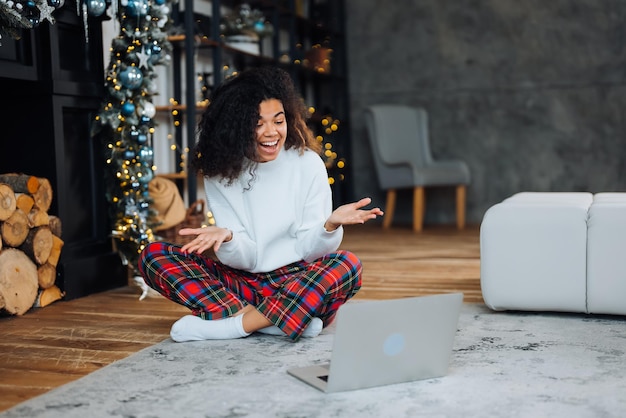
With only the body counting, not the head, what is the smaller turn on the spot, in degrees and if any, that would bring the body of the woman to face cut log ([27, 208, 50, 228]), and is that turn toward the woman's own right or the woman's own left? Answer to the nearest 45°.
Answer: approximately 135° to the woman's own right

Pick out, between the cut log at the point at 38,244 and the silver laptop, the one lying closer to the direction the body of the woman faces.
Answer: the silver laptop

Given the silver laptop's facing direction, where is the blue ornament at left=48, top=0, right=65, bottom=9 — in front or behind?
in front

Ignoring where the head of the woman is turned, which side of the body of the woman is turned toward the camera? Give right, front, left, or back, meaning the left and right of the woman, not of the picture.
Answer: front

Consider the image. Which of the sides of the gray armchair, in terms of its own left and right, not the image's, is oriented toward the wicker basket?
right

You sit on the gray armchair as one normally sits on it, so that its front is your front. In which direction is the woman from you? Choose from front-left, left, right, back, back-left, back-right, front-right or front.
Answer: front-right

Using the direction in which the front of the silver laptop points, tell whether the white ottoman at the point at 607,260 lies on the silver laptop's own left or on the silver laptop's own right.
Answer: on the silver laptop's own right

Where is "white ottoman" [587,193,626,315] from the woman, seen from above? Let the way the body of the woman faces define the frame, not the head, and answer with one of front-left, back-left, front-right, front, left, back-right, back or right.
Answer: left

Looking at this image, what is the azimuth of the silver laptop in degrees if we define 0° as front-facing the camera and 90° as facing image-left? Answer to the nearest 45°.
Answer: approximately 135°

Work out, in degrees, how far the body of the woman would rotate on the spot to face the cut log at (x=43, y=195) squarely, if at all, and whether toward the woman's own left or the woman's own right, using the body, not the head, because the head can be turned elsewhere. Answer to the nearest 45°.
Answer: approximately 135° to the woman's own right

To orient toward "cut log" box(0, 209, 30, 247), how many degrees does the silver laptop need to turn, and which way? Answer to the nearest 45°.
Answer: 0° — it already faces it

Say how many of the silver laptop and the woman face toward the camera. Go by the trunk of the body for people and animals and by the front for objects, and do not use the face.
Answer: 1
